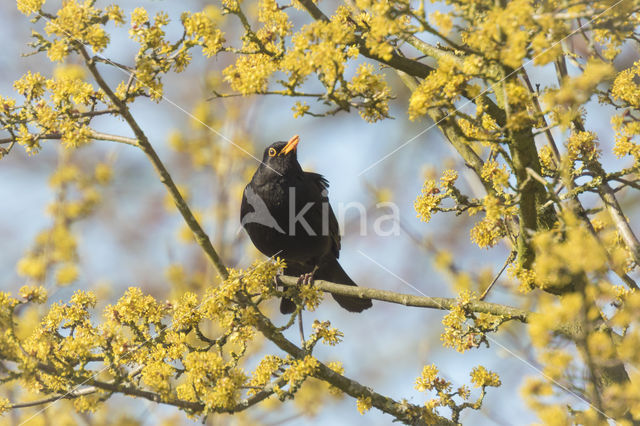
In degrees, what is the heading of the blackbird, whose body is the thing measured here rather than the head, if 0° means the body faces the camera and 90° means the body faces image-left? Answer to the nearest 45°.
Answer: approximately 45°
